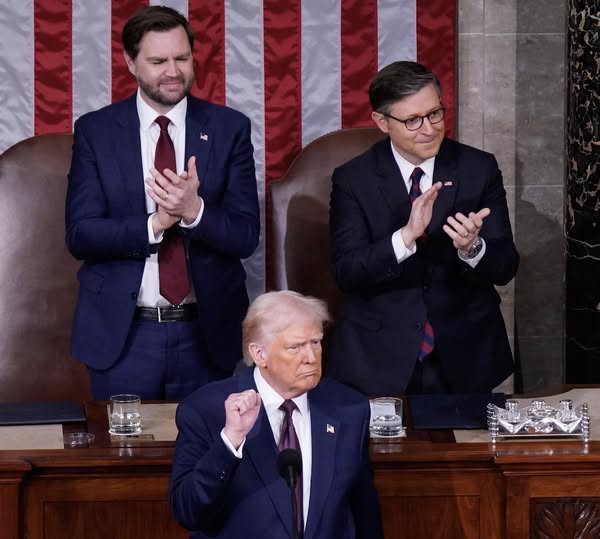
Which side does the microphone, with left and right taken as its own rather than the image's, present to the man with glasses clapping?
front

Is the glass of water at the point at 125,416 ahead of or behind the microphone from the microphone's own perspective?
ahead

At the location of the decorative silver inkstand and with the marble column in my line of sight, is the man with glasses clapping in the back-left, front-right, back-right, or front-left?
front-left

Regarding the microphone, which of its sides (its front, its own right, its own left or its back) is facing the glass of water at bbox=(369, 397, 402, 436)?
front

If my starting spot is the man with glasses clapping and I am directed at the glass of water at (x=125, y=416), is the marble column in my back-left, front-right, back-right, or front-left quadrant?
back-right

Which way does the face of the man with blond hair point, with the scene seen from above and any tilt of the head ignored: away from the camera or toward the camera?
toward the camera

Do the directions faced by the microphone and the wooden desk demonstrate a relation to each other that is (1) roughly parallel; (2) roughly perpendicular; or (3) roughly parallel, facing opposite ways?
roughly parallel, facing opposite ways

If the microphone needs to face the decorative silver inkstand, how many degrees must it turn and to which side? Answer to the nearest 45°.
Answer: approximately 45° to its right

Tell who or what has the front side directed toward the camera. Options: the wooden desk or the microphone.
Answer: the wooden desk

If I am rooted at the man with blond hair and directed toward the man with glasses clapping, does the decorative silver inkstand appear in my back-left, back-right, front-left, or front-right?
front-right

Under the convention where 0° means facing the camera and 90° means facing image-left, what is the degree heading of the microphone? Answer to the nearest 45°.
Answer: approximately 180°
